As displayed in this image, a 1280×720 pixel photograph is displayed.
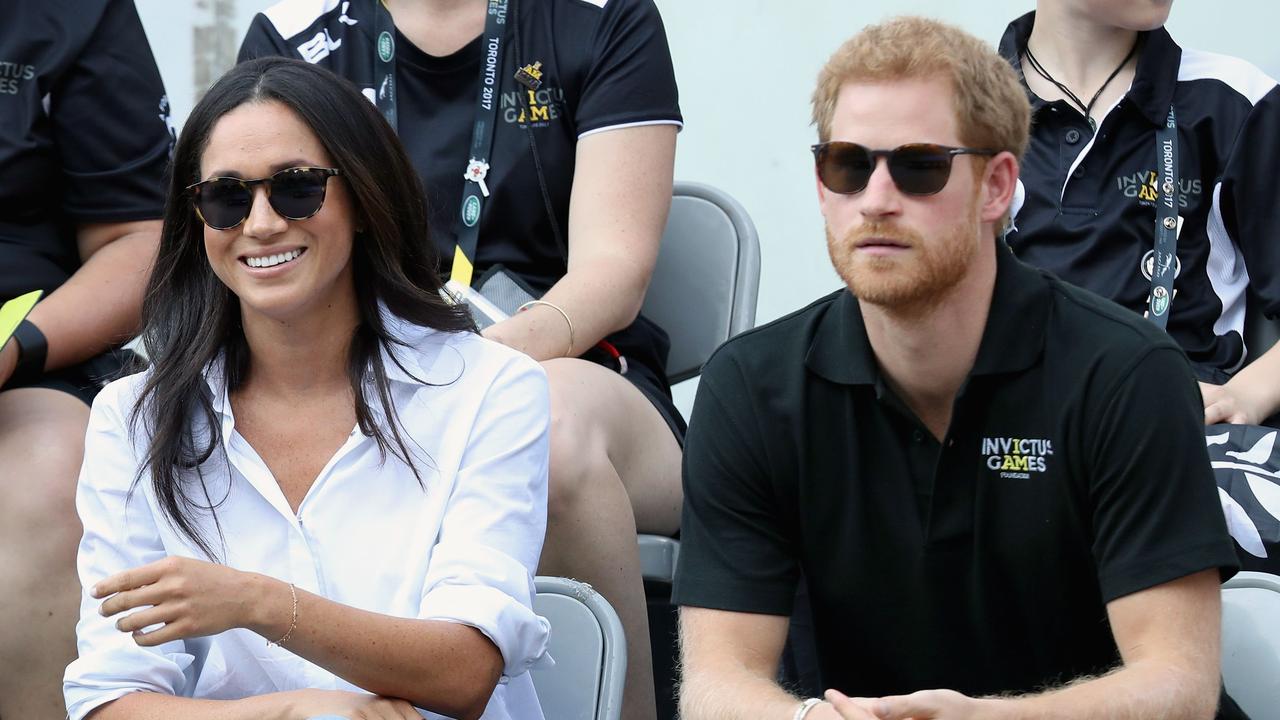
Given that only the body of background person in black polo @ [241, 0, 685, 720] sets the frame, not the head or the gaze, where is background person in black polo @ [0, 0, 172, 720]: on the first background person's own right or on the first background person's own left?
on the first background person's own right

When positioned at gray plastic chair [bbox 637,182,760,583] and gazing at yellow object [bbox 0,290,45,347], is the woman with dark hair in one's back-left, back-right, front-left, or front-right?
front-left

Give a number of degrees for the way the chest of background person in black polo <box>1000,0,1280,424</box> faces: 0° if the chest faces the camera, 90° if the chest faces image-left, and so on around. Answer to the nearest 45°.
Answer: approximately 45°

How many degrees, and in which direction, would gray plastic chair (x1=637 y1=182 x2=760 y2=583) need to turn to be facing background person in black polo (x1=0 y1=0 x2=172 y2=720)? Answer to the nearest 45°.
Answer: approximately 45° to its right

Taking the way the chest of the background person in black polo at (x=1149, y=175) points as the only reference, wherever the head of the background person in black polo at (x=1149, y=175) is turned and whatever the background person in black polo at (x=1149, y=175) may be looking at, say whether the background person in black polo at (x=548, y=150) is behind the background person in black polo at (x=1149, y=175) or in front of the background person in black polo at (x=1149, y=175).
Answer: in front

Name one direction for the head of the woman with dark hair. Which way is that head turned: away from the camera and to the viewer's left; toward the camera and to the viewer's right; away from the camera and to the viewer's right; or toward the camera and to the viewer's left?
toward the camera and to the viewer's left

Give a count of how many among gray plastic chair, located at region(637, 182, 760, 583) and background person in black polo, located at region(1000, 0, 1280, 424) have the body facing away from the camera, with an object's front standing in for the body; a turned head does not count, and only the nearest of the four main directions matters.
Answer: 0

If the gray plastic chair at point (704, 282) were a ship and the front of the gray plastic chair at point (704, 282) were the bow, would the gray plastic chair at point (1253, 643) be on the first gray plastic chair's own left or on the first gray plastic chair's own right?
on the first gray plastic chair's own left

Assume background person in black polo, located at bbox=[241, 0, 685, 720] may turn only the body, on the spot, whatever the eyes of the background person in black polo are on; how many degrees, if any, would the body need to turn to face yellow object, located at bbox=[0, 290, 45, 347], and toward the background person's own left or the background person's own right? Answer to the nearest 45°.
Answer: approximately 45° to the background person's own right

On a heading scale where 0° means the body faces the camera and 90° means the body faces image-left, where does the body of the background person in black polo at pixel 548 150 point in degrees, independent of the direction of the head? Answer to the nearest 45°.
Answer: approximately 0°

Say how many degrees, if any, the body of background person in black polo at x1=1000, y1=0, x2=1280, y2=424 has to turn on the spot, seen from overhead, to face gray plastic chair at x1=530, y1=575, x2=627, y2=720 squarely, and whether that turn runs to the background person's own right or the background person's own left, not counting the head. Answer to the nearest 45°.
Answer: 0° — they already face it

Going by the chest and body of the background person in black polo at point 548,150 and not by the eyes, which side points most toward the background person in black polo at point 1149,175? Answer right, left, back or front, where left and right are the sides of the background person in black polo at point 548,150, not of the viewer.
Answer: left
